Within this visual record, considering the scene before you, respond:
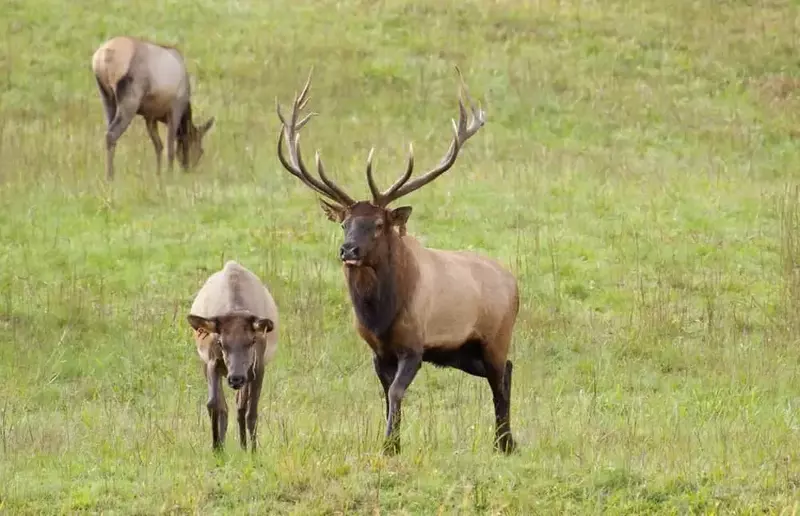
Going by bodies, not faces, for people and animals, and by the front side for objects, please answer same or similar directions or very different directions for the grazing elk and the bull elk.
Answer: very different directions

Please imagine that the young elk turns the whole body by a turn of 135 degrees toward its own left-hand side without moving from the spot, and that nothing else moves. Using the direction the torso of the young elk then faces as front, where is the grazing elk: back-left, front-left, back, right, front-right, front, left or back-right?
front-left

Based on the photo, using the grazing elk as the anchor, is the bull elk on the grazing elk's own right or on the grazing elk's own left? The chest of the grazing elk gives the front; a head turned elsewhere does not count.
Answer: on the grazing elk's own right

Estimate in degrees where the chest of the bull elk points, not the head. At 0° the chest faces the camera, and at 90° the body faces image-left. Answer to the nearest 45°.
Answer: approximately 45°

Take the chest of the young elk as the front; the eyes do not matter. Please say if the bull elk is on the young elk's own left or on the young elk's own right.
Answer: on the young elk's own left

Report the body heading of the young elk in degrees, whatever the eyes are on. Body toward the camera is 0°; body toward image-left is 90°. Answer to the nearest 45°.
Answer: approximately 0°

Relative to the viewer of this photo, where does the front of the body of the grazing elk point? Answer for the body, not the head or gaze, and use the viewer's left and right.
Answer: facing away from the viewer and to the right of the viewer

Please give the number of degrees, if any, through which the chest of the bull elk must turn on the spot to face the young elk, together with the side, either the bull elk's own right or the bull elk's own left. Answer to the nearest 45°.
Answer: approximately 45° to the bull elk's own right
